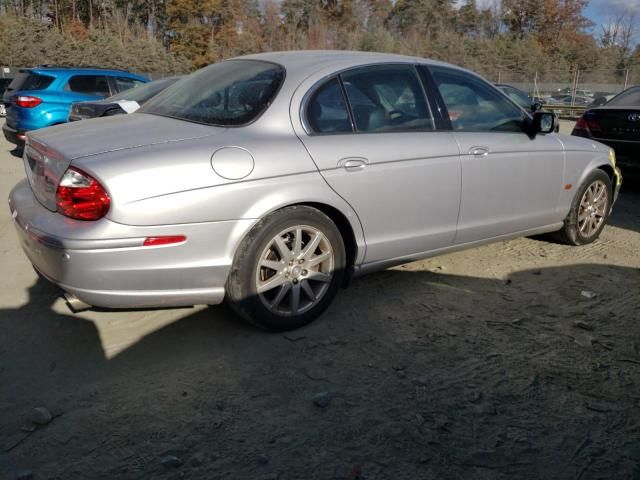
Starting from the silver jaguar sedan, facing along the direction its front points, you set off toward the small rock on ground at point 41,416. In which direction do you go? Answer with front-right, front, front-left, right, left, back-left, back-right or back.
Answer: back

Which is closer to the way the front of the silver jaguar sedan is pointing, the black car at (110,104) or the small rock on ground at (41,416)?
the black car

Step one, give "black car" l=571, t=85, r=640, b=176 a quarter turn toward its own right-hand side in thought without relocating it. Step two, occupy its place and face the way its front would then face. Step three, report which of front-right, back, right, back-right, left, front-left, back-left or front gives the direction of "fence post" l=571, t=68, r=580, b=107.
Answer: back-left

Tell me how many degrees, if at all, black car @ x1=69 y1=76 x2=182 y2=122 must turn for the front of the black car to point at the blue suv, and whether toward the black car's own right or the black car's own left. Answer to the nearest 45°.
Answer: approximately 90° to the black car's own right

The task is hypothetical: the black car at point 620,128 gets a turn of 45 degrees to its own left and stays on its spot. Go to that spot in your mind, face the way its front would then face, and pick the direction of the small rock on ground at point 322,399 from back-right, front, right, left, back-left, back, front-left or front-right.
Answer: back

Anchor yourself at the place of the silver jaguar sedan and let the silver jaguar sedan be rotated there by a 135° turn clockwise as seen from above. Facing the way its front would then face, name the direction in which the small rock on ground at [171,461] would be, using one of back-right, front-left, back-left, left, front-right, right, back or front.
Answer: front

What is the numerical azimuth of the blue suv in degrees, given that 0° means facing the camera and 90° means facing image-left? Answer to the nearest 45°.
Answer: approximately 225°

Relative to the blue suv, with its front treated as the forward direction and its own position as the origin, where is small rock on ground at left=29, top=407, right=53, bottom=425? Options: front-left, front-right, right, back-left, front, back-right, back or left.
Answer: back-right

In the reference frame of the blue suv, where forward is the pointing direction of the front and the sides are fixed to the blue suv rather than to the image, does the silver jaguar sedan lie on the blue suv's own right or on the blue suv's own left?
on the blue suv's own right

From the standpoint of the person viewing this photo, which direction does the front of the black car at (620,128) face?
facing away from the viewer and to the right of the viewer

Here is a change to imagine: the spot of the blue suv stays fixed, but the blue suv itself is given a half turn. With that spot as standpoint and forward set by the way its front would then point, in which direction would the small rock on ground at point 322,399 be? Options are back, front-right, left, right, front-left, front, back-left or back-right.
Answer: front-left
